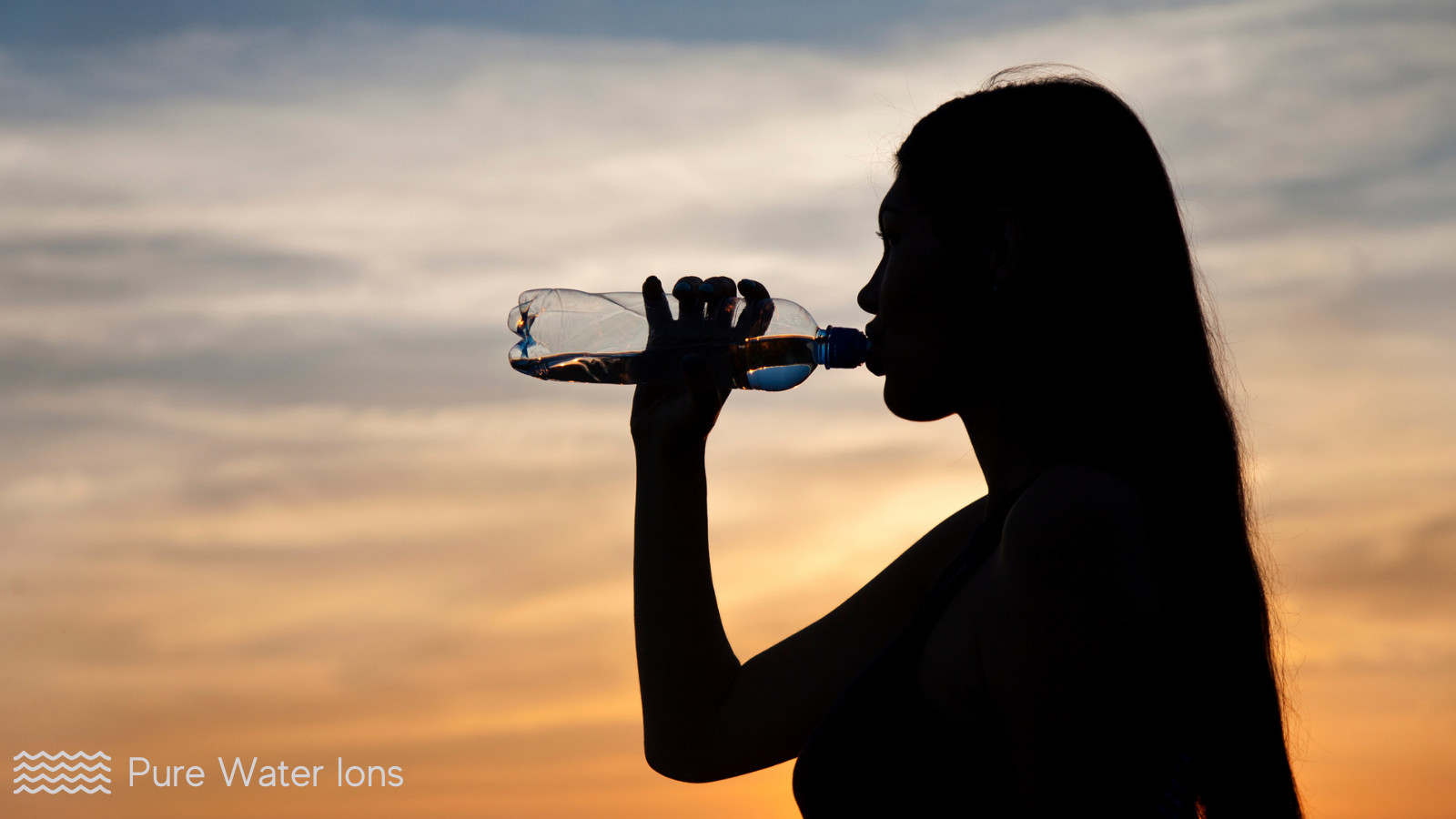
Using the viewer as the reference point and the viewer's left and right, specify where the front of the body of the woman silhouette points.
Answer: facing to the left of the viewer
